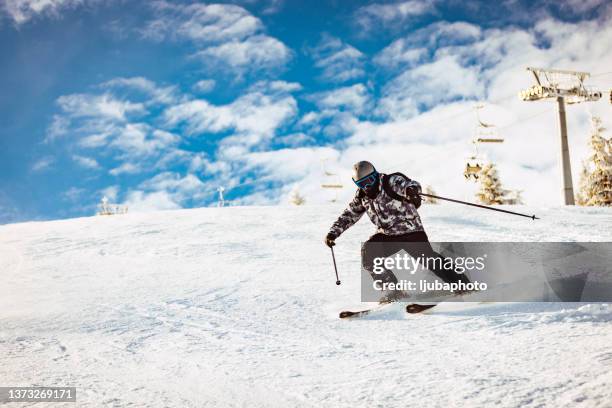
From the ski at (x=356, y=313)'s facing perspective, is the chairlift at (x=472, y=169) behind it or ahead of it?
behind

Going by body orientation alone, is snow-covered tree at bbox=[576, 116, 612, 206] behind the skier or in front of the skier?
behind

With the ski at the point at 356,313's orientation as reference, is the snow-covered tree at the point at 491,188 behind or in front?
behind

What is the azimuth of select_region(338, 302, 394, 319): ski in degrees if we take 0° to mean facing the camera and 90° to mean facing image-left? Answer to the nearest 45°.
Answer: approximately 45°

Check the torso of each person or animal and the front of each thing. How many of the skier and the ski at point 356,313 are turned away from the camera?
0

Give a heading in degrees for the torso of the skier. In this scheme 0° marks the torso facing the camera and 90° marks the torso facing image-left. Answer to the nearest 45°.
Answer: approximately 45°

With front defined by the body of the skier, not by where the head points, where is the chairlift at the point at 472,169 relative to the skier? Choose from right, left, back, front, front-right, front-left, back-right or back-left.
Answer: back-right
